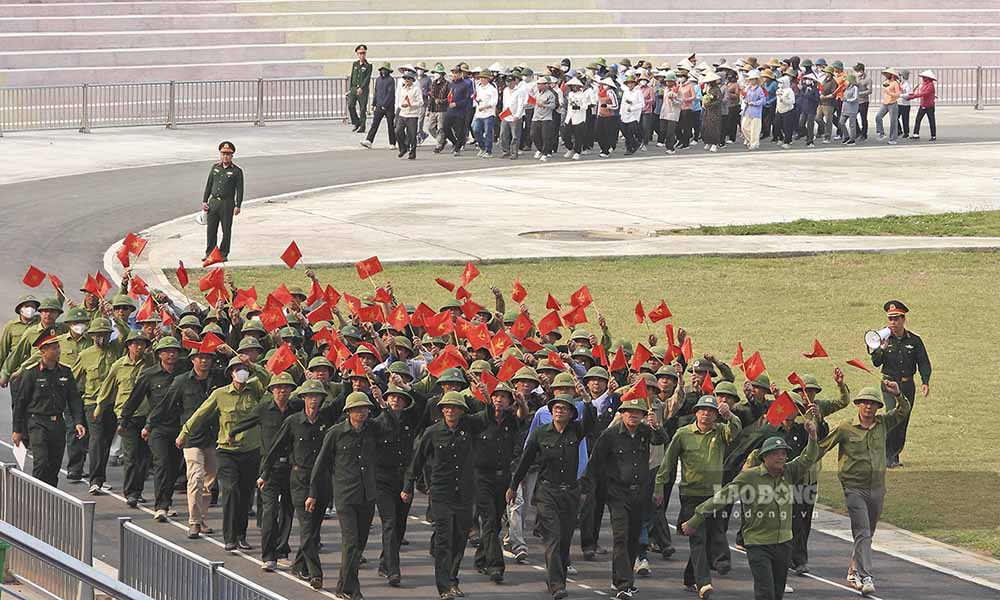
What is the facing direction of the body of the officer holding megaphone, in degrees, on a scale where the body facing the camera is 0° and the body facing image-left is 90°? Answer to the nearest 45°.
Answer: approximately 45°

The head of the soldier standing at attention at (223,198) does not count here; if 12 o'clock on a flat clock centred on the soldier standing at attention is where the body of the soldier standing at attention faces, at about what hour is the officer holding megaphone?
The officer holding megaphone is roughly at 11 o'clock from the soldier standing at attention.

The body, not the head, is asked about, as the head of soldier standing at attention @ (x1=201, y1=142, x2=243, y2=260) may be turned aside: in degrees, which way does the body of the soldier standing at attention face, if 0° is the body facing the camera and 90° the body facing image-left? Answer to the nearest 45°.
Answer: approximately 0°

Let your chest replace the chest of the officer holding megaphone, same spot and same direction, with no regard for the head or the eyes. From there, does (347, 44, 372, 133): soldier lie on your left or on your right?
on your right

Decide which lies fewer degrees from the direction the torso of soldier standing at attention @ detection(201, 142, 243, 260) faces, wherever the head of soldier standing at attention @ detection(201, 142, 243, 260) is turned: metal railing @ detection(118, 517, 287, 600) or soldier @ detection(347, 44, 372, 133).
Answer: the metal railing

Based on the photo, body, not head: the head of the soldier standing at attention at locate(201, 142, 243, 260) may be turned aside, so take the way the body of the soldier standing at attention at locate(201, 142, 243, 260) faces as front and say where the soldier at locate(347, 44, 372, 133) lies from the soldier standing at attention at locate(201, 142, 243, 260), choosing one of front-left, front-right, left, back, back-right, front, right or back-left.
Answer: back

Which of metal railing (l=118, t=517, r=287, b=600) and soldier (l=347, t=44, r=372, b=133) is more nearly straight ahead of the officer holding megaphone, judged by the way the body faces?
the metal railing

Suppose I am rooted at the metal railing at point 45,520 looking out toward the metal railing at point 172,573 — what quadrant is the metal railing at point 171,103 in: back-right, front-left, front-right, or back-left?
back-left

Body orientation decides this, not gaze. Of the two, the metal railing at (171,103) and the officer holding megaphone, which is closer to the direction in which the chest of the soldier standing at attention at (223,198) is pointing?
the officer holding megaphone

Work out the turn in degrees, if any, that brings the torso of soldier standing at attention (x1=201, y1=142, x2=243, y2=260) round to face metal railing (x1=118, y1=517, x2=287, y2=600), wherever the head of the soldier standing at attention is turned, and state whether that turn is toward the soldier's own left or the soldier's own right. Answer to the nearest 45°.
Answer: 0° — they already face it
